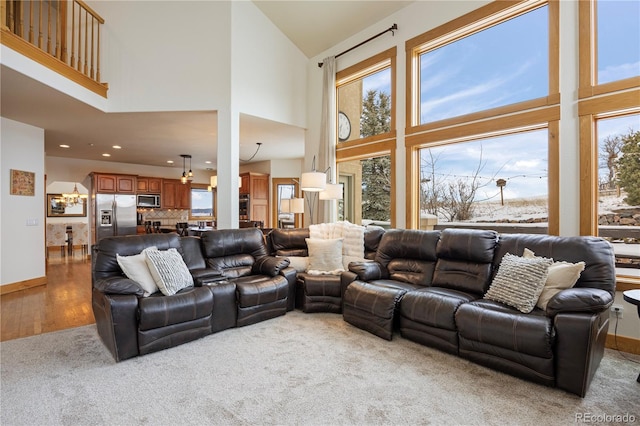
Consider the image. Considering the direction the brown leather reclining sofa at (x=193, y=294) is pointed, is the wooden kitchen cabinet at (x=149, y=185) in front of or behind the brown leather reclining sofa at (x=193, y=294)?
behind

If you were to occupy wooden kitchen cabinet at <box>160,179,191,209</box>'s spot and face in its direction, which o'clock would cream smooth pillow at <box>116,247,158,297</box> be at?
The cream smooth pillow is roughly at 12 o'clock from the wooden kitchen cabinet.

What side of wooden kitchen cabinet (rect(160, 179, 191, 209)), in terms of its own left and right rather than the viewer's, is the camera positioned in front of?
front

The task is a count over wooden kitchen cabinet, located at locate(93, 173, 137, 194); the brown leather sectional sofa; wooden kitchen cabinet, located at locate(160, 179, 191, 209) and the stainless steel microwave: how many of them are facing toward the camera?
4

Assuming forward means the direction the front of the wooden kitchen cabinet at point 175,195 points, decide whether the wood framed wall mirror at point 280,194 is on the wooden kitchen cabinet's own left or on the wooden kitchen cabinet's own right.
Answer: on the wooden kitchen cabinet's own left

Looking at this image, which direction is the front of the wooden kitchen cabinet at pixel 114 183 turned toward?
toward the camera

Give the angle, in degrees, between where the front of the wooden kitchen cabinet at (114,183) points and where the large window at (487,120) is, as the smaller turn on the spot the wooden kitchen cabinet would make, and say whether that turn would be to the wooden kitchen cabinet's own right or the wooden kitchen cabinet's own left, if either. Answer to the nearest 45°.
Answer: approximately 45° to the wooden kitchen cabinet's own left

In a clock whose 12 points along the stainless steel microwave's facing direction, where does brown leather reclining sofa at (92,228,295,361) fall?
The brown leather reclining sofa is roughly at 12 o'clock from the stainless steel microwave.

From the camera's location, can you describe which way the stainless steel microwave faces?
facing the viewer

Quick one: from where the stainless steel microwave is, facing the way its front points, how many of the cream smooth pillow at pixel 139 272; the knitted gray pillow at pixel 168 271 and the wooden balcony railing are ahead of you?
3

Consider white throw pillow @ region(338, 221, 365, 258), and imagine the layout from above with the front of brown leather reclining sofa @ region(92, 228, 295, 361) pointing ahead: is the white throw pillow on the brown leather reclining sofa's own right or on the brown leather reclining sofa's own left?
on the brown leather reclining sofa's own left

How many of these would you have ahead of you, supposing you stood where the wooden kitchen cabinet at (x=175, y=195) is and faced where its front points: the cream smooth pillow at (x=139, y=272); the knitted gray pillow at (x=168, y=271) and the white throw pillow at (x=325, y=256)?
3

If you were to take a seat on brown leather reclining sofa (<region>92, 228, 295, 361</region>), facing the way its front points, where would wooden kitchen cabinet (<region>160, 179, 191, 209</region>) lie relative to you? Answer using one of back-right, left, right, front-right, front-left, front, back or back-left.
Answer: back-left

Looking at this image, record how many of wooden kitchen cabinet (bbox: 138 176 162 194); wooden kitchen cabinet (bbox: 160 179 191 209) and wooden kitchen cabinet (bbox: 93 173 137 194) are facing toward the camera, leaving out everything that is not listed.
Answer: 3

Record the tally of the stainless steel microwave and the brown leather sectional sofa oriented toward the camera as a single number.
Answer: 2

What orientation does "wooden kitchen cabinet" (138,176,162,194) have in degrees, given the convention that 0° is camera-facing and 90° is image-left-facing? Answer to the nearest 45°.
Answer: approximately 0°

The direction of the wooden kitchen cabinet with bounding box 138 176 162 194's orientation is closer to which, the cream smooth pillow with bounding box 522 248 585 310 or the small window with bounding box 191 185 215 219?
the cream smooth pillow
